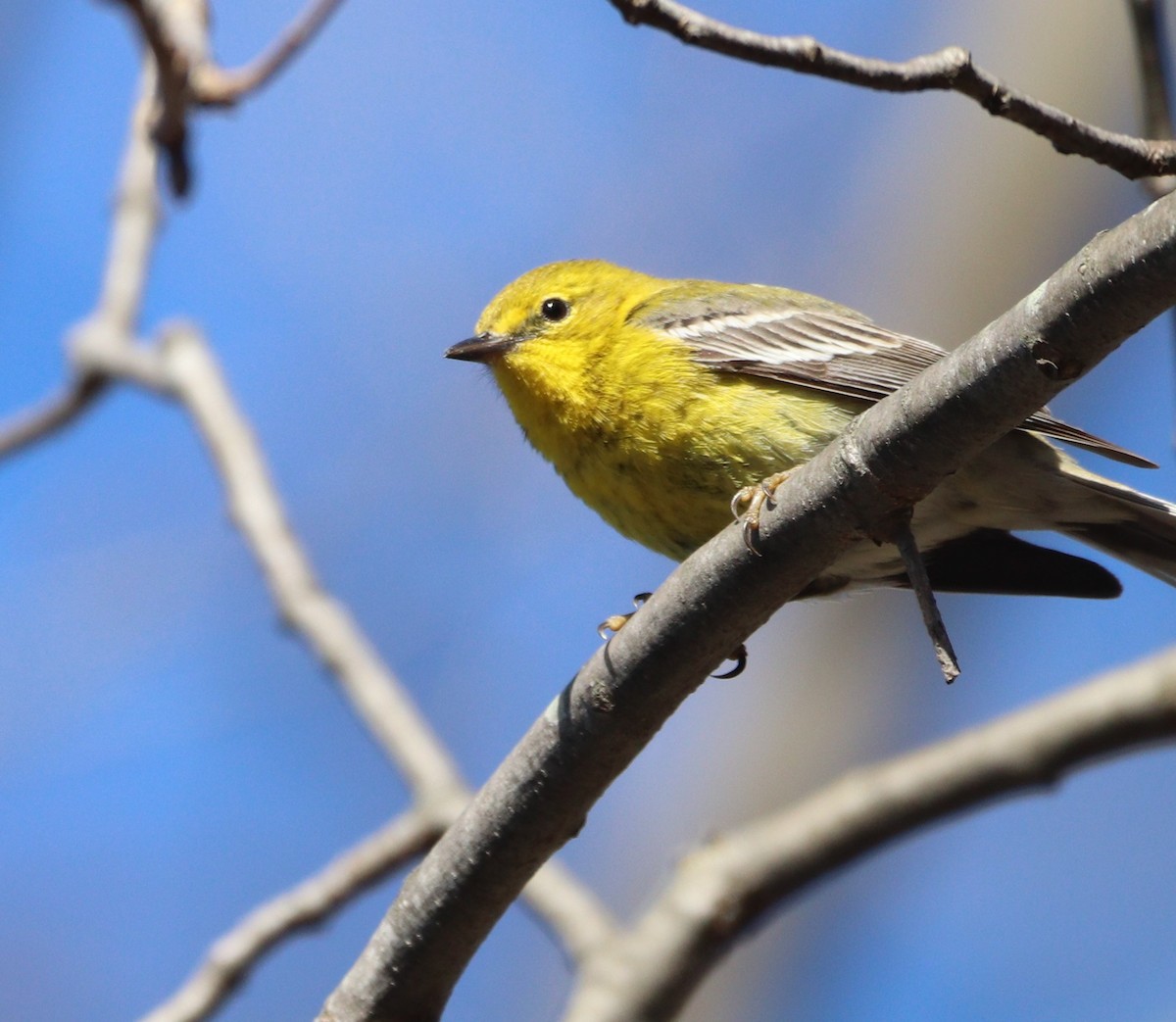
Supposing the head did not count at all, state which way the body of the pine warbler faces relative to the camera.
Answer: to the viewer's left

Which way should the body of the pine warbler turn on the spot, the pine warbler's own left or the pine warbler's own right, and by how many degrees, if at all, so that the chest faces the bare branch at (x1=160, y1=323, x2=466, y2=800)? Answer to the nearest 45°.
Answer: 0° — it already faces it

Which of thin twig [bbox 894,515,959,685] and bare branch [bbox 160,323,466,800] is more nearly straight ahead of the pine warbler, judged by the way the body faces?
the bare branch
